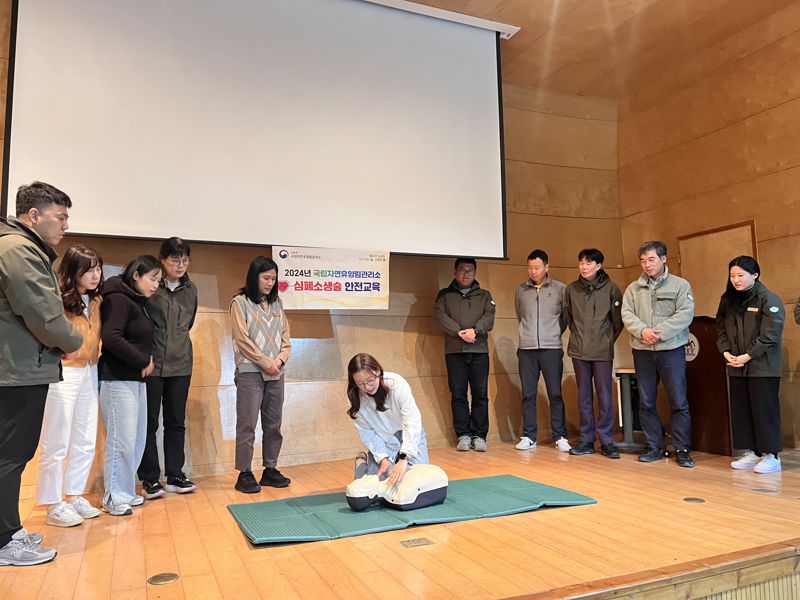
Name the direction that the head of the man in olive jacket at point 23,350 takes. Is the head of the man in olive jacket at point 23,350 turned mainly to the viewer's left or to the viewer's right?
to the viewer's right

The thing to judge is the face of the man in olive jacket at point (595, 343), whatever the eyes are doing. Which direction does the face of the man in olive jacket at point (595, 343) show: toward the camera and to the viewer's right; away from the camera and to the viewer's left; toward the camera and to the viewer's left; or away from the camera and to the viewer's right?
toward the camera and to the viewer's left

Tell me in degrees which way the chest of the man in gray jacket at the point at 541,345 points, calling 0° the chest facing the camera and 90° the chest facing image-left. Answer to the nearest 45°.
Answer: approximately 0°

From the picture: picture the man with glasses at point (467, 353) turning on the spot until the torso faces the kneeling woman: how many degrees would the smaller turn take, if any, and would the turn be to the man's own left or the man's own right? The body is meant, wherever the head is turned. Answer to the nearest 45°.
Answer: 0° — they already face them

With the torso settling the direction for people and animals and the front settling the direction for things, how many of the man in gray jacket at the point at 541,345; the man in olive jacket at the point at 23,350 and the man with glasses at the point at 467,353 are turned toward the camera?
2

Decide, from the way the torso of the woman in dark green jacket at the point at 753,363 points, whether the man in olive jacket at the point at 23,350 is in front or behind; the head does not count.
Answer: in front

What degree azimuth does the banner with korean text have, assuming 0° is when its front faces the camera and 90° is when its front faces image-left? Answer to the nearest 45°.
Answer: approximately 0°

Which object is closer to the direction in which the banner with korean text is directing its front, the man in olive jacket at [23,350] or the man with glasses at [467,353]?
the man in olive jacket

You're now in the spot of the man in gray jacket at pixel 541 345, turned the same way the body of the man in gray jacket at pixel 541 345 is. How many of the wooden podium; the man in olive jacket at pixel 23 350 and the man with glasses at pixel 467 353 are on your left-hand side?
1

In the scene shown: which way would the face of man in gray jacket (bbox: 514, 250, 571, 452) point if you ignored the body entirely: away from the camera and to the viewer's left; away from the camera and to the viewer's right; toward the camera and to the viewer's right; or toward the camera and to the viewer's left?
toward the camera and to the viewer's left

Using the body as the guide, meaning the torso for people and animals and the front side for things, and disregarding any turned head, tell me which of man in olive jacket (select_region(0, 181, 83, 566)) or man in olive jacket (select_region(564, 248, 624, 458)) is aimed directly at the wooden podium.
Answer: man in olive jacket (select_region(0, 181, 83, 566))

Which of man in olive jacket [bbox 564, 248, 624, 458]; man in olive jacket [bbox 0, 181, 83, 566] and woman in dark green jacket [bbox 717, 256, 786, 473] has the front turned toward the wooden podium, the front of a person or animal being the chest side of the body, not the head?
man in olive jacket [bbox 0, 181, 83, 566]
